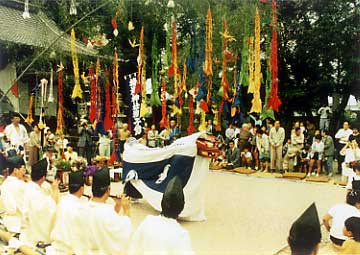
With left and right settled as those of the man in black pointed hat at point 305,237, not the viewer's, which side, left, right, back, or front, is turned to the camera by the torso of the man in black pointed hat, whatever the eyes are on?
back

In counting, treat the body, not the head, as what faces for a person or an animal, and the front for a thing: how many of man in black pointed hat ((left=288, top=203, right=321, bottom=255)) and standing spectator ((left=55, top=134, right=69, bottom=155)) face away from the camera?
1

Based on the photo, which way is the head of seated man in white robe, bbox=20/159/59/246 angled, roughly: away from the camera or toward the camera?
away from the camera

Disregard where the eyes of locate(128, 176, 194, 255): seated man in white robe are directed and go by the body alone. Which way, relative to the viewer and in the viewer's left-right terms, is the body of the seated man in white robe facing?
facing away from the viewer

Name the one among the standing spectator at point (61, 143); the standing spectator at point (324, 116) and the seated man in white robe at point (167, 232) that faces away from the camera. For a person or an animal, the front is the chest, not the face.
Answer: the seated man in white robe

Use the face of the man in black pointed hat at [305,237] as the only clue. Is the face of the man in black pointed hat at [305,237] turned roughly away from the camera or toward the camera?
away from the camera

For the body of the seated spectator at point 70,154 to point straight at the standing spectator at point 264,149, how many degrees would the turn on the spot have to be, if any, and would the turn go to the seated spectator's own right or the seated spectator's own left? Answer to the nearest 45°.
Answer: approximately 90° to the seated spectator's own left

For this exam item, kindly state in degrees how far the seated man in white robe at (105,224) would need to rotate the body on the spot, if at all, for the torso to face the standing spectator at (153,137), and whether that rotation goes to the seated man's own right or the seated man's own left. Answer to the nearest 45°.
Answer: approximately 45° to the seated man's own left

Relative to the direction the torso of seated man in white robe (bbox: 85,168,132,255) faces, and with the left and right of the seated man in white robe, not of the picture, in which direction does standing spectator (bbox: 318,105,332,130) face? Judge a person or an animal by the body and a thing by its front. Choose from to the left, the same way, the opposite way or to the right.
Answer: the opposite way
